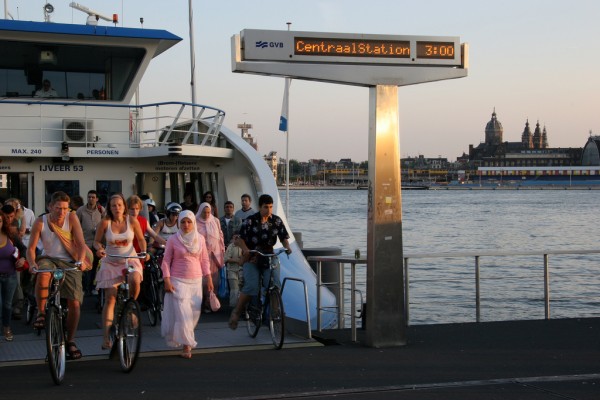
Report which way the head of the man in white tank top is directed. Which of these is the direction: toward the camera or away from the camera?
toward the camera

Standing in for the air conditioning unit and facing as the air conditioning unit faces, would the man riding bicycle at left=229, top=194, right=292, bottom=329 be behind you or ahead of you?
ahead

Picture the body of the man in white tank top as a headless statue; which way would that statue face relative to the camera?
toward the camera

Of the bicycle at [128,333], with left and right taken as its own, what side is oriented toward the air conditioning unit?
back

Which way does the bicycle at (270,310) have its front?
toward the camera

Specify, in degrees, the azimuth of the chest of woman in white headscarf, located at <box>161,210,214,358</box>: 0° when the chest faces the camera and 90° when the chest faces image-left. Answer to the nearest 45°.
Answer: approximately 0°

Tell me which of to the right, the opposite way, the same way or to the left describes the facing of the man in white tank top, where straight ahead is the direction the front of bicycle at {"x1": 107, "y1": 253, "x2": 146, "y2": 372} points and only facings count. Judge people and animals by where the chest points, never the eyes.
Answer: the same way

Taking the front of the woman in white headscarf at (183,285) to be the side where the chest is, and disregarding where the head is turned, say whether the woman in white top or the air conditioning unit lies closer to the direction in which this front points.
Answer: the woman in white top

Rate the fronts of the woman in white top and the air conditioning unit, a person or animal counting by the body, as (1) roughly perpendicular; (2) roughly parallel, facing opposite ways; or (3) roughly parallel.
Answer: roughly parallel

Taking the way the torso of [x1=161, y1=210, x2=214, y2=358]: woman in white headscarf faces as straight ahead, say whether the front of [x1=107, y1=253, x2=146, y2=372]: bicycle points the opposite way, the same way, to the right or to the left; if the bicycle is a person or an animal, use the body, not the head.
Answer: the same way

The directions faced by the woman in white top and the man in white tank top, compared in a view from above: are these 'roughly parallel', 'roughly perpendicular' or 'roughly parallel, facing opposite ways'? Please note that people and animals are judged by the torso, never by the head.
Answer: roughly parallel

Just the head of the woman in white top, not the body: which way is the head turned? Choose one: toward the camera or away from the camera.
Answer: toward the camera

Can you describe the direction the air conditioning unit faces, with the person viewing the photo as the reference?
facing the viewer
